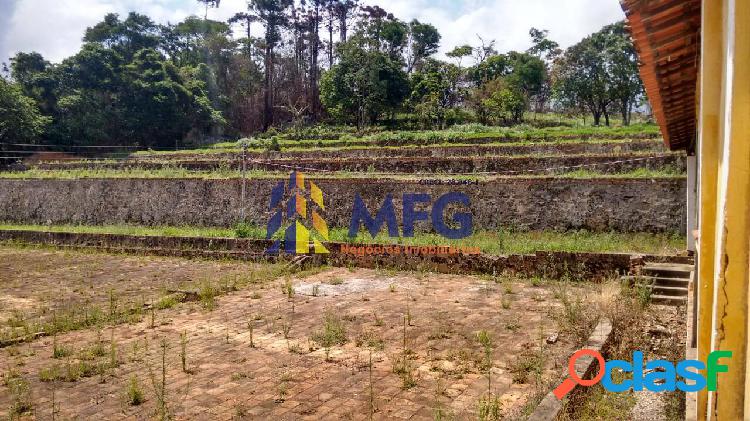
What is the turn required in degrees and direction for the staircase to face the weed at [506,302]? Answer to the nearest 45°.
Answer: approximately 45° to its right

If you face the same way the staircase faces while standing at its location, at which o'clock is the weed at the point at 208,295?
The weed is roughly at 2 o'clock from the staircase.

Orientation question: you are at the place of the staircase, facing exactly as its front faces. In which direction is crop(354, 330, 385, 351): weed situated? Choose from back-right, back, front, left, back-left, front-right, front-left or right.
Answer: front-right

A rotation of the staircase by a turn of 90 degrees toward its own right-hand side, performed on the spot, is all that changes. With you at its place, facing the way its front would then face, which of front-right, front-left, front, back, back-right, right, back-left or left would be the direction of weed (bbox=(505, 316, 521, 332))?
front-left

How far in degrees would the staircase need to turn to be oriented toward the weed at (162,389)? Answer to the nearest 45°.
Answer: approximately 45° to its right

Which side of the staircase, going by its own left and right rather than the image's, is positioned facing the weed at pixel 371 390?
front

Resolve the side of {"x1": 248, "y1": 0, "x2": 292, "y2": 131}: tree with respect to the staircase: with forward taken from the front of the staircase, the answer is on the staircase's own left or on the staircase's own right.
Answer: on the staircase's own right

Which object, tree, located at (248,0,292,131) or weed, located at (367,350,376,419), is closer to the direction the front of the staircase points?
the weed

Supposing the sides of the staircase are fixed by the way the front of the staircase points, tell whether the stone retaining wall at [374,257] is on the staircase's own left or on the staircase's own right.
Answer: on the staircase's own right

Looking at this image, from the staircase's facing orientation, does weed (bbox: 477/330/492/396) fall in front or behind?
in front

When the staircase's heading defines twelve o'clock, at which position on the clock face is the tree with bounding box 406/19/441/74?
The tree is roughly at 5 o'clock from the staircase.

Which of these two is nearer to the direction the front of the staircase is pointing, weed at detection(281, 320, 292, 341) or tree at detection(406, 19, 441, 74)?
the weed

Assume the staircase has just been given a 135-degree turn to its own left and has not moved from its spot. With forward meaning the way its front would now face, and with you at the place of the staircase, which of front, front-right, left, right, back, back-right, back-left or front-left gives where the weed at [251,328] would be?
back
